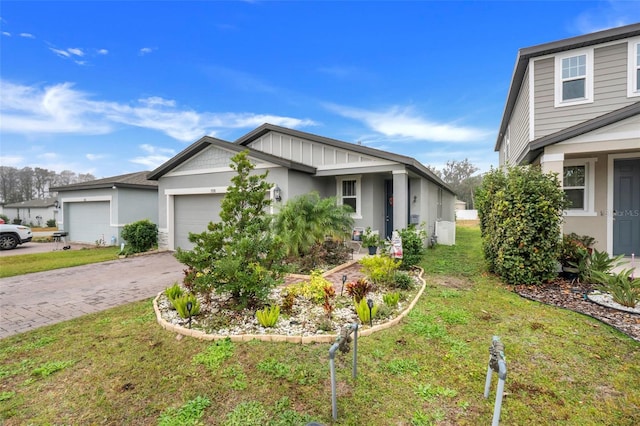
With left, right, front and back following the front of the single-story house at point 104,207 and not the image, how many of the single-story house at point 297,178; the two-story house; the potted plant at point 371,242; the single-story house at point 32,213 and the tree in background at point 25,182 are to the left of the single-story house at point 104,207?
3

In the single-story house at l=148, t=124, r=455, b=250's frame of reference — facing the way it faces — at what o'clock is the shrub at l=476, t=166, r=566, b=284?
The shrub is roughly at 9 o'clock from the single-story house.

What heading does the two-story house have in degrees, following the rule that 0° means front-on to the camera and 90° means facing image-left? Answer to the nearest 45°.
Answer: approximately 0°

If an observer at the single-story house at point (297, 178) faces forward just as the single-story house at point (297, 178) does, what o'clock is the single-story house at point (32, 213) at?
the single-story house at point (32, 213) is roughly at 3 o'clock from the single-story house at point (297, 178).

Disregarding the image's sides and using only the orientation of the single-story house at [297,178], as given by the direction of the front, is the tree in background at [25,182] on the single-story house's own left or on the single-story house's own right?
on the single-story house's own right

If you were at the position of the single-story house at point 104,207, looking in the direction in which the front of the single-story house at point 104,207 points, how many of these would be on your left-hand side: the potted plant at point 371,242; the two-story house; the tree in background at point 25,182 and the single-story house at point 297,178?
3
